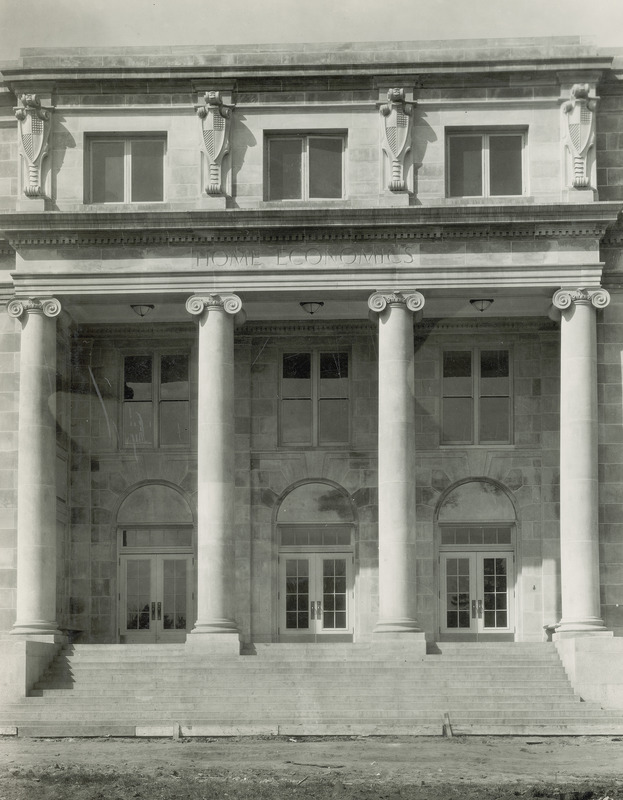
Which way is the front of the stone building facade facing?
toward the camera
